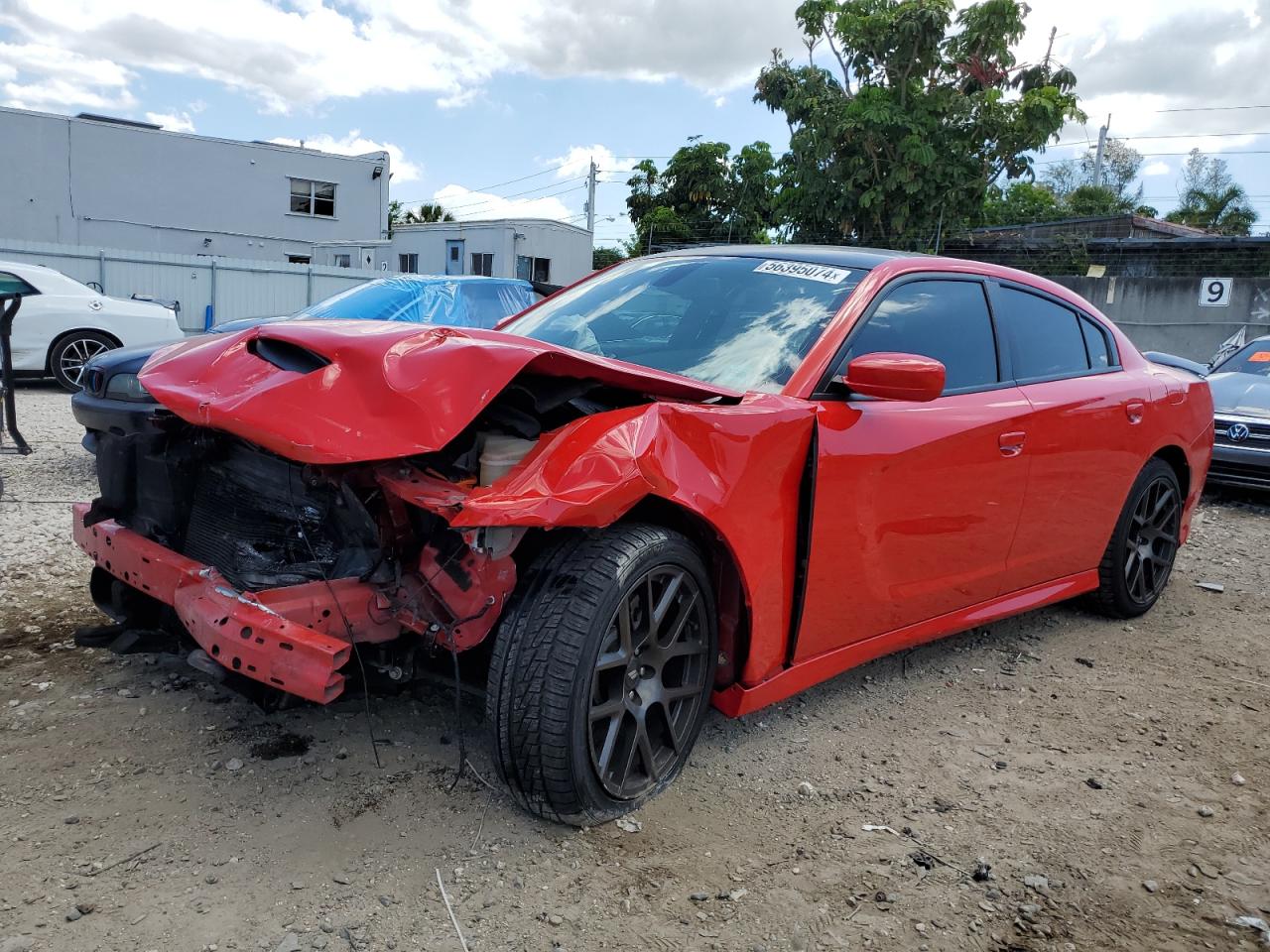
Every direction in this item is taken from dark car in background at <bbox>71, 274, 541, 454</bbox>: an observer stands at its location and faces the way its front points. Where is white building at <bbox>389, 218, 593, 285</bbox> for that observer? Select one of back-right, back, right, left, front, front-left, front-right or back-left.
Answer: back-right

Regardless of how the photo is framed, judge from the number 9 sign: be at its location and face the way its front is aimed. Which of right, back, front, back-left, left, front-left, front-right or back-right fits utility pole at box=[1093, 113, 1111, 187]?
back

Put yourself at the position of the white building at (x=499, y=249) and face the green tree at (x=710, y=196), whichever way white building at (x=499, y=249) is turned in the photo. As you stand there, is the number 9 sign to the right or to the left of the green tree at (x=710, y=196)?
right

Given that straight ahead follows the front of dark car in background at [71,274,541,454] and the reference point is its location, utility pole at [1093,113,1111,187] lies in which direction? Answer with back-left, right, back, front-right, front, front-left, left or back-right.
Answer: back

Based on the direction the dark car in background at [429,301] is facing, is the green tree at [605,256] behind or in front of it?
behind

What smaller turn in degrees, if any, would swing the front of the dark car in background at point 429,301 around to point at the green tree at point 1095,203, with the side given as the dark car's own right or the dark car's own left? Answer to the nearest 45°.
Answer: approximately 180°

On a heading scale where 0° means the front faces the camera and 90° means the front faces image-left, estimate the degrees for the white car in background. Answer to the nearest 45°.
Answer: approximately 90°

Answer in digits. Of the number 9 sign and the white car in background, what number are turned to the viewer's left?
1

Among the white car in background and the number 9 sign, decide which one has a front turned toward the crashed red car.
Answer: the number 9 sign

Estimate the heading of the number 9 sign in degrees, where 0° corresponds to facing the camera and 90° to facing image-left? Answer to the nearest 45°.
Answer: approximately 0°

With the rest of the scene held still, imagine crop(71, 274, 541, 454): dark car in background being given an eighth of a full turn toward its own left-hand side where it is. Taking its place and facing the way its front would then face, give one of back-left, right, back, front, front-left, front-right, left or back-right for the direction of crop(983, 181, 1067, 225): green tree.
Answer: back-left

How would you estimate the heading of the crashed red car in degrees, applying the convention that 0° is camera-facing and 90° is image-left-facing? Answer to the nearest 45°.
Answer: approximately 45°
